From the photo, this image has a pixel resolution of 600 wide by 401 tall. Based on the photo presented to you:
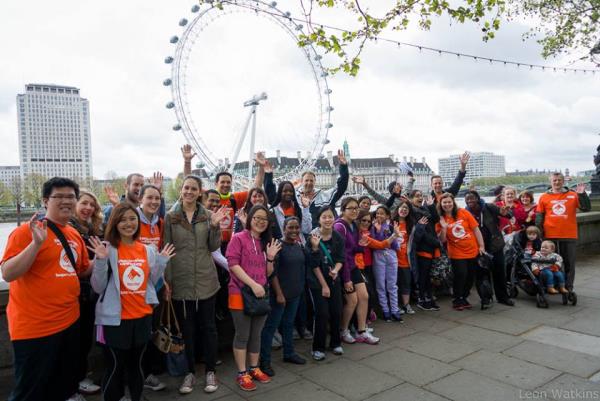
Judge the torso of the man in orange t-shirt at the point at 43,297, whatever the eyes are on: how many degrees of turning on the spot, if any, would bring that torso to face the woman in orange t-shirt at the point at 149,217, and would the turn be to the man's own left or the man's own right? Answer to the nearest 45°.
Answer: approximately 90° to the man's own left

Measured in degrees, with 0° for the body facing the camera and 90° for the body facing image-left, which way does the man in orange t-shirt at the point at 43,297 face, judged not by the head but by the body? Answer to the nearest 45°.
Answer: approximately 315°

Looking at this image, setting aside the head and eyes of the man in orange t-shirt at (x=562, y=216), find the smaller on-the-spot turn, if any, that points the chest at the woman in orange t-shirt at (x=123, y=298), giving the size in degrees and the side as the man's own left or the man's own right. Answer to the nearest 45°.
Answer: approximately 45° to the man's own right

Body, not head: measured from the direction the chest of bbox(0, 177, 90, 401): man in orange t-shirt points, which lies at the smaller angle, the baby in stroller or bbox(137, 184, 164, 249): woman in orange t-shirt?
the baby in stroller

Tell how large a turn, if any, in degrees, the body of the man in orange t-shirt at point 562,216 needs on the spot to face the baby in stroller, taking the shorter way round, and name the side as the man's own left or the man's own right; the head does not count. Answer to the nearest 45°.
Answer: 0° — they already face them

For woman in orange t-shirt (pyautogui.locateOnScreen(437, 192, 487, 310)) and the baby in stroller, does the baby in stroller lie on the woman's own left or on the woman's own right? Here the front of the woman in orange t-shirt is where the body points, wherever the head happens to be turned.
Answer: on the woman's own left

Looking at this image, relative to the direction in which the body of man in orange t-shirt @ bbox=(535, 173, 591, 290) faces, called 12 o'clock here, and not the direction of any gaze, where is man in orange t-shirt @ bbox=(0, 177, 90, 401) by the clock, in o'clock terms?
man in orange t-shirt @ bbox=(0, 177, 90, 401) is roughly at 1 o'clock from man in orange t-shirt @ bbox=(535, 173, 591, 290).

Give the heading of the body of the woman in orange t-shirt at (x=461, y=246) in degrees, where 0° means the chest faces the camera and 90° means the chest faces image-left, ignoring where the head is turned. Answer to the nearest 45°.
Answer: approximately 0°

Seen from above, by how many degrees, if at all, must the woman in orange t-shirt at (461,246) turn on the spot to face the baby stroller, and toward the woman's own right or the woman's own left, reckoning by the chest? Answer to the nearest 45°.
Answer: approximately 135° to the woman's own left
